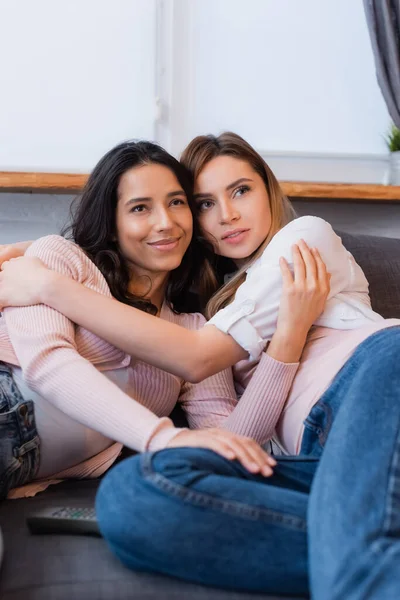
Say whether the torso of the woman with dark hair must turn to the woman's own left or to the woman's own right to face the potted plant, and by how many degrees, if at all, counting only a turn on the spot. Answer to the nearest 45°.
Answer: approximately 90° to the woman's own left

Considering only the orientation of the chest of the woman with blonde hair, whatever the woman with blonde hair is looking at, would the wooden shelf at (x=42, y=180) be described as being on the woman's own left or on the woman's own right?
on the woman's own right

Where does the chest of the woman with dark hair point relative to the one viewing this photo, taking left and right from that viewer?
facing the viewer and to the right of the viewer

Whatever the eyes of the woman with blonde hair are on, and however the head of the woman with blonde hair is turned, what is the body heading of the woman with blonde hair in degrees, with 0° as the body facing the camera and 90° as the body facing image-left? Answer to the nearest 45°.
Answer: approximately 45°
